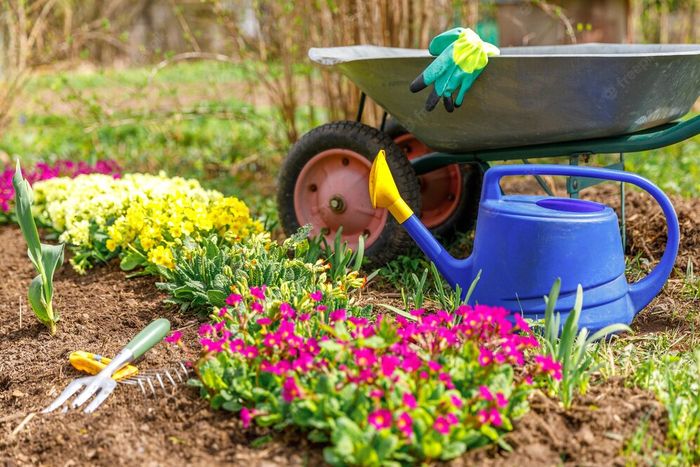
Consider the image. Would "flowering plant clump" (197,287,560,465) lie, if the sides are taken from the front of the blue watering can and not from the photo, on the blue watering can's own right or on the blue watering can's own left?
on the blue watering can's own left

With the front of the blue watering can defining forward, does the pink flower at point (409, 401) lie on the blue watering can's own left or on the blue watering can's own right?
on the blue watering can's own left

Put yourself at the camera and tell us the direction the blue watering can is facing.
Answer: facing to the left of the viewer

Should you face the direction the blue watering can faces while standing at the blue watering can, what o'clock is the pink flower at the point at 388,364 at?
The pink flower is roughly at 10 o'clock from the blue watering can.

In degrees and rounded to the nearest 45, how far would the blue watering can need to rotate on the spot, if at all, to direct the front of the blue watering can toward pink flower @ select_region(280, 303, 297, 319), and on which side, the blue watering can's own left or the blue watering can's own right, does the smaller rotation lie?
approximately 45° to the blue watering can's own left

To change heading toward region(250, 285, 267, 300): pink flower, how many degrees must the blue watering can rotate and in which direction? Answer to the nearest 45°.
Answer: approximately 45° to its left

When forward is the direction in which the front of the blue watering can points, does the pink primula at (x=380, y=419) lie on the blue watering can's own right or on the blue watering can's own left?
on the blue watering can's own left
